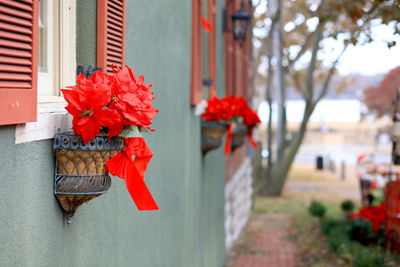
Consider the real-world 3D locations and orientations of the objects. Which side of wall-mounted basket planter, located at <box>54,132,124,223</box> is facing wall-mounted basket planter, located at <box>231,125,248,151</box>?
left

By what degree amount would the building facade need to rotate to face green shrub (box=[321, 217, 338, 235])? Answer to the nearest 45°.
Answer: approximately 90° to its left

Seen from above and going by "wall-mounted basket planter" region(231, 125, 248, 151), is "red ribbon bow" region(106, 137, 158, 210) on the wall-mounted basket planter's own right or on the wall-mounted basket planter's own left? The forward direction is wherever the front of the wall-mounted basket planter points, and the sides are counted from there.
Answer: on the wall-mounted basket planter's own right

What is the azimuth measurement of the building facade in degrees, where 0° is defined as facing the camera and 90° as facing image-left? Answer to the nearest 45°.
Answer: approximately 315°

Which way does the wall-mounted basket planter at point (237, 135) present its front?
to the viewer's right

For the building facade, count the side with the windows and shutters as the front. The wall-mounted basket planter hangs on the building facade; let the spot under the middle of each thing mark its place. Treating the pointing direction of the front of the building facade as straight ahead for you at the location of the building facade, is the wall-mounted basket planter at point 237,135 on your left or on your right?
on your left
